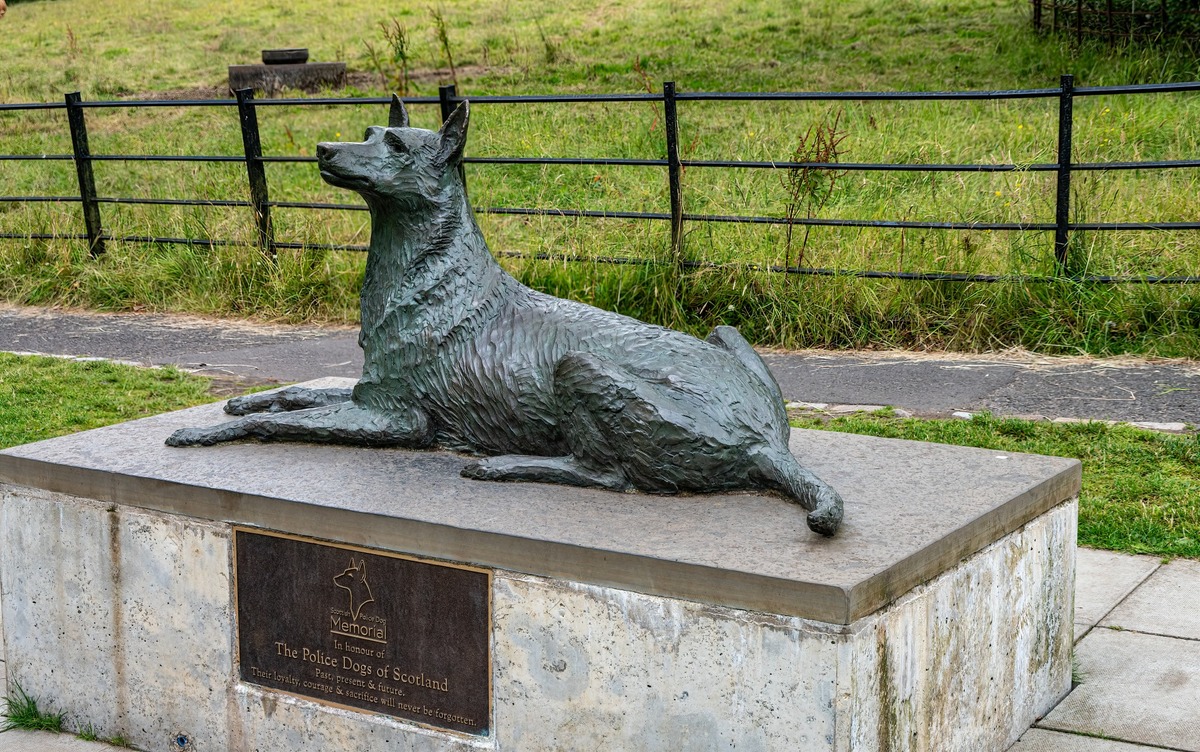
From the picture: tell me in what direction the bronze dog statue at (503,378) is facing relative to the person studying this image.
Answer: facing to the left of the viewer

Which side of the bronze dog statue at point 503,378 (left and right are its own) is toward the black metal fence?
right

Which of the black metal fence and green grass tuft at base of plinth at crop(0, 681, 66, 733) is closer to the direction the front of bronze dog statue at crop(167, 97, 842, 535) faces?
the green grass tuft at base of plinth

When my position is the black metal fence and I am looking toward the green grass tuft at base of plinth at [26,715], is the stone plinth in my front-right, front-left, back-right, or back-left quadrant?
front-left

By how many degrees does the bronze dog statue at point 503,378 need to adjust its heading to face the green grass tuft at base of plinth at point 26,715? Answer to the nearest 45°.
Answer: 0° — it already faces it
